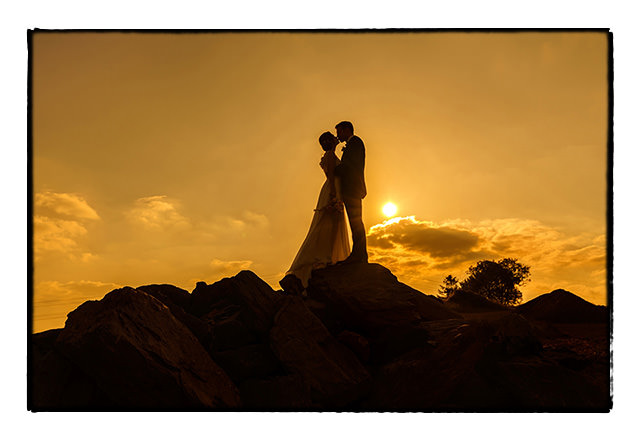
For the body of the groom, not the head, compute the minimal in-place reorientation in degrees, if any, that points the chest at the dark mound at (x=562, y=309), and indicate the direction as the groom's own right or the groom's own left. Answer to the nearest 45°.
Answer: approximately 135° to the groom's own right

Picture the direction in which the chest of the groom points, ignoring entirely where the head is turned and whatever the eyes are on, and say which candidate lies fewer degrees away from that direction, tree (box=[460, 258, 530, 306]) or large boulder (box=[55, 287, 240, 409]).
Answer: the large boulder

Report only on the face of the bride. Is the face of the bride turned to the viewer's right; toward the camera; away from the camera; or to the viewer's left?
to the viewer's right

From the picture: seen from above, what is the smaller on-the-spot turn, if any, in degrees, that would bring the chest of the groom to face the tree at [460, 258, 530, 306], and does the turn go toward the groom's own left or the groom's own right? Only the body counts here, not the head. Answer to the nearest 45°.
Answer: approximately 135° to the groom's own right

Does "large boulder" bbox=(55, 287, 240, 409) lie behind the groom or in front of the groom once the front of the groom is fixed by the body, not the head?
in front

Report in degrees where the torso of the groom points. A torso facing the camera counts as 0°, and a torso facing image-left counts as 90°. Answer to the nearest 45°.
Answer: approximately 90°

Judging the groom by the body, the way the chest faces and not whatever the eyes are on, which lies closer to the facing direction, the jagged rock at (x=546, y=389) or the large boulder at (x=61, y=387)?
the large boulder

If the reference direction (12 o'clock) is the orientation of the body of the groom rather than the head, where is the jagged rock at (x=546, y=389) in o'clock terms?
The jagged rock is roughly at 7 o'clock from the groom.

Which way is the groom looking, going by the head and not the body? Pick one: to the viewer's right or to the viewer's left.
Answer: to the viewer's left
